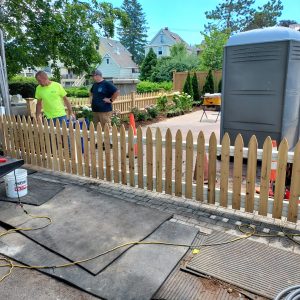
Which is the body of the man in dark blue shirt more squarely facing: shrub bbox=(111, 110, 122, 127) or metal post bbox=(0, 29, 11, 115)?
the metal post

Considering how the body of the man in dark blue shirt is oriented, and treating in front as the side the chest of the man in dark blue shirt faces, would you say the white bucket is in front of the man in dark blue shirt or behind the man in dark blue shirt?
in front

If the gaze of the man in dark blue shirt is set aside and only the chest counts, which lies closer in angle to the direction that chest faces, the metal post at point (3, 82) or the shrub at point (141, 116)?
the metal post

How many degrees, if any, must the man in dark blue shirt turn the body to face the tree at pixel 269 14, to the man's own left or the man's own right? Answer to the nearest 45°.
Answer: approximately 180°

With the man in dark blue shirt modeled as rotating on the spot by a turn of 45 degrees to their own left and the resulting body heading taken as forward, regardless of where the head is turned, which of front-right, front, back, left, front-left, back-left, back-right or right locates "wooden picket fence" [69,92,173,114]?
back

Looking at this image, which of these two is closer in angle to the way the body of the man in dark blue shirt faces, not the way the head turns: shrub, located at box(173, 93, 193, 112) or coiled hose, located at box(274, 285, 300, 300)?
the coiled hose

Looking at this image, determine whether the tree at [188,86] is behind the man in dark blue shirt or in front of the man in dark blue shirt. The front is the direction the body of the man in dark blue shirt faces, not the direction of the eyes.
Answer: behind

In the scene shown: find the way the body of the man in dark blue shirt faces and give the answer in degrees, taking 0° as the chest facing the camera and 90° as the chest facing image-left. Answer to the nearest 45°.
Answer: approximately 45°

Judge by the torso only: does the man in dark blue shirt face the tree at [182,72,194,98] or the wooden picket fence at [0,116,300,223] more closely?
the wooden picket fence

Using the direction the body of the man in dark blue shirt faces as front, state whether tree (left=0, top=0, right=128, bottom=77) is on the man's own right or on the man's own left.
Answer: on the man's own right

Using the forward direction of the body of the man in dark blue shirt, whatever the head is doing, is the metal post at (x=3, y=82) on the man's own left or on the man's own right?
on the man's own right

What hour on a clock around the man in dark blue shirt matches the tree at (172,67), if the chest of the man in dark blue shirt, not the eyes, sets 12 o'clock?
The tree is roughly at 5 o'clock from the man in dark blue shirt.
